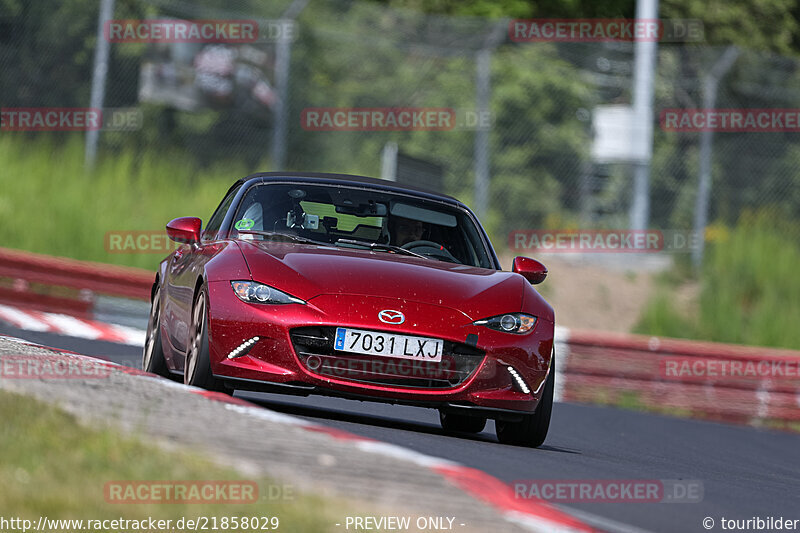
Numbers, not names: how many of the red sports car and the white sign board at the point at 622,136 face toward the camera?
2

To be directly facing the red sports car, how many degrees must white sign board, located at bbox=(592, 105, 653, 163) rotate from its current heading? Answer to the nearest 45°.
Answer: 0° — it already faces it

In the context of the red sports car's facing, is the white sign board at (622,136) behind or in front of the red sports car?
behind

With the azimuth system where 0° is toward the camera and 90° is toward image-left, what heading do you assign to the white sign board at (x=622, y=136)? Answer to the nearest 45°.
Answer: approximately 0°

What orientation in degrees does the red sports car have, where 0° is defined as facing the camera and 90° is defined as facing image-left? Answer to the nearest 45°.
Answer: approximately 0°

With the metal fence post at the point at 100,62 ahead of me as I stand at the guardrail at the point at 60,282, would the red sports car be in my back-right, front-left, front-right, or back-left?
back-right

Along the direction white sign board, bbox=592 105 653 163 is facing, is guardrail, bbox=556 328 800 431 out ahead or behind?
ahead

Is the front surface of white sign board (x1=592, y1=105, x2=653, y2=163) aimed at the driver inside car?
yes

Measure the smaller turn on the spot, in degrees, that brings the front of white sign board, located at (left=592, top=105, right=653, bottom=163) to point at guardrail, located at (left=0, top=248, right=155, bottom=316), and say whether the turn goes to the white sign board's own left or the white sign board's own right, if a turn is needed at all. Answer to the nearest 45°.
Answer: approximately 45° to the white sign board's own right

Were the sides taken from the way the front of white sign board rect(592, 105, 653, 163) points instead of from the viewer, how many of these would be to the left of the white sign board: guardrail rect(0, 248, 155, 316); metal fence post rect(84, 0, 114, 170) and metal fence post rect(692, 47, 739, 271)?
1
